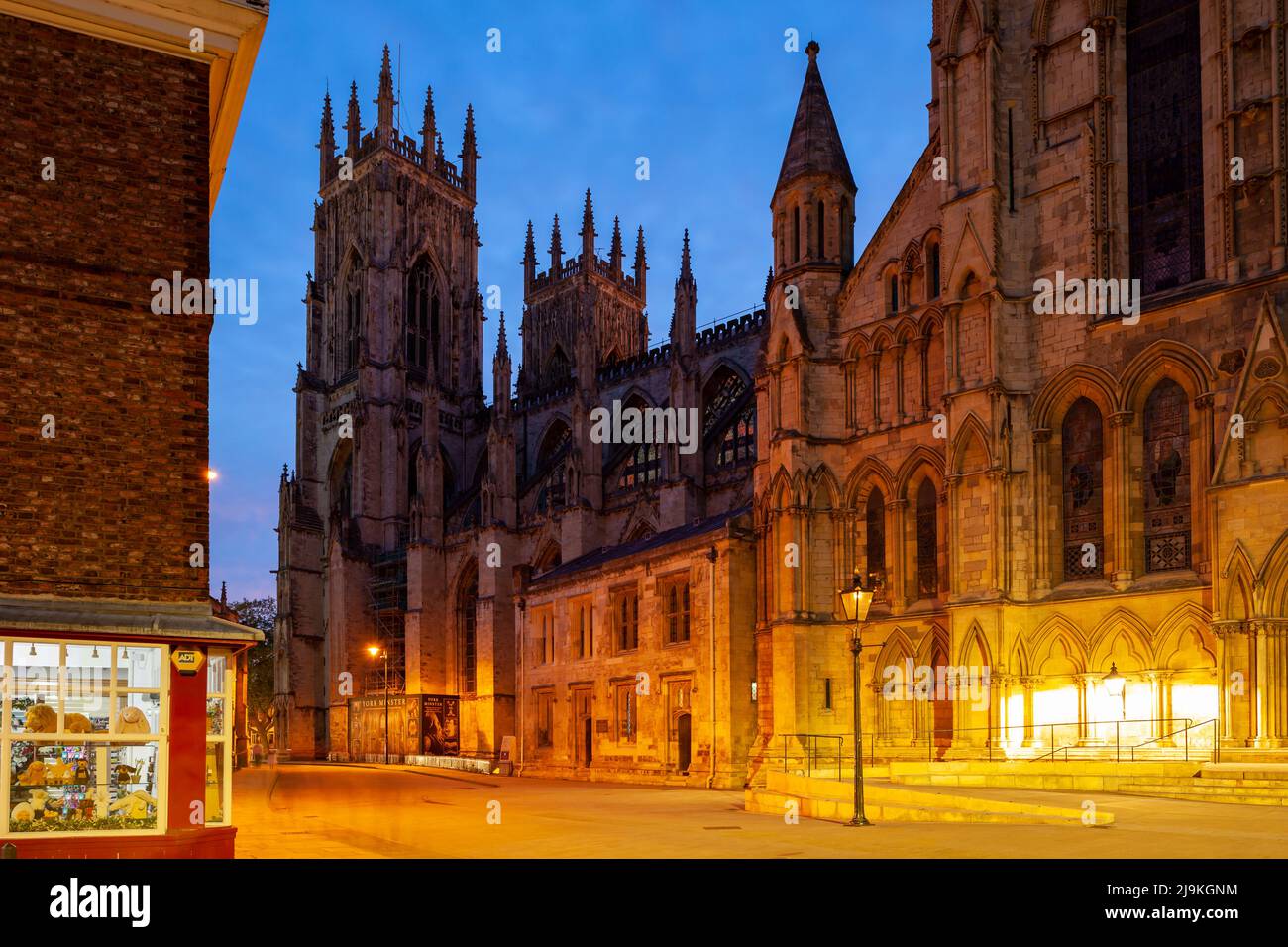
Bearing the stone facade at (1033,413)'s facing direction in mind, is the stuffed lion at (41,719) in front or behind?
in front

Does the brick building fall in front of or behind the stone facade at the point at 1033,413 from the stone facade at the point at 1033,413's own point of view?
in front

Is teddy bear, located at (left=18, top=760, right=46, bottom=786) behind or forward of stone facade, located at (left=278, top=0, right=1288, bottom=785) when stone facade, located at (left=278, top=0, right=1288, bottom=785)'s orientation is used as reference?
forward

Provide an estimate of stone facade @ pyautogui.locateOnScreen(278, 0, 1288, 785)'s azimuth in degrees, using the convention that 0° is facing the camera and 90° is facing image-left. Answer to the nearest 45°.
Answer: approximately 45°
